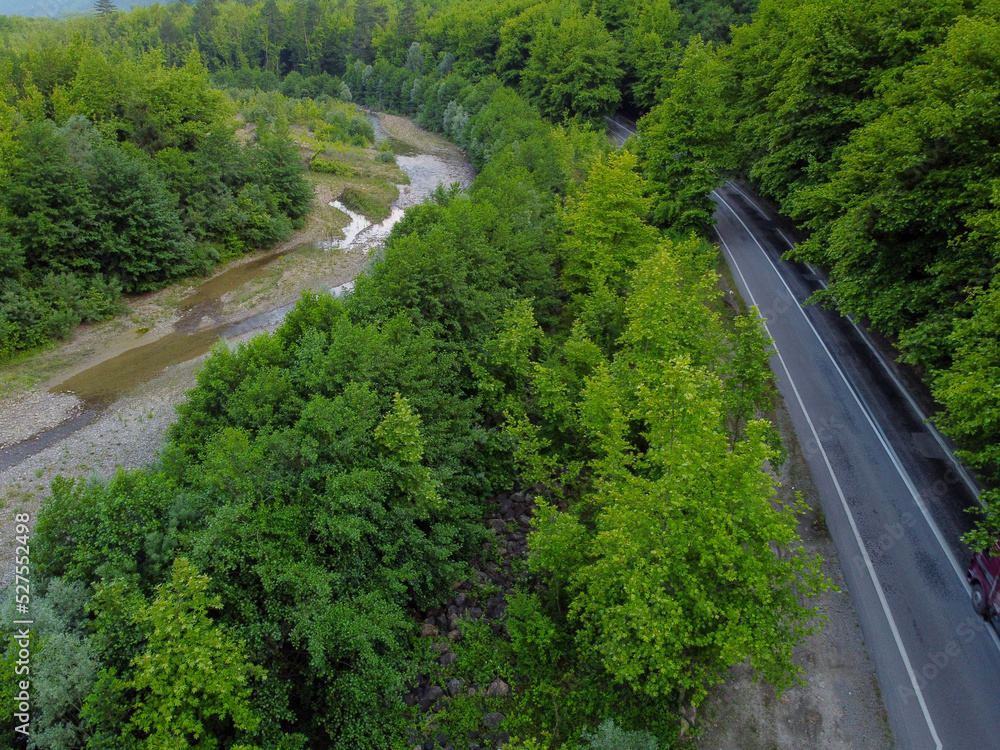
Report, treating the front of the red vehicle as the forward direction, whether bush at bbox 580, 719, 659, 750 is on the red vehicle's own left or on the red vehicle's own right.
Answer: on the red vehicle's own left

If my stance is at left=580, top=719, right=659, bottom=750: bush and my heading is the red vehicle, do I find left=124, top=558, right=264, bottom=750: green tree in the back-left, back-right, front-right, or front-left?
back-left

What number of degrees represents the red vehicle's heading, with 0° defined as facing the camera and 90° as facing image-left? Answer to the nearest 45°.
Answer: approximately 135°

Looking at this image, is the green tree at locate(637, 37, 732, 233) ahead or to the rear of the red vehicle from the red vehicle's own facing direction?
ahead

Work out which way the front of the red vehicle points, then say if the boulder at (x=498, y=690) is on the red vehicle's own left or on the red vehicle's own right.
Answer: on the red vehicle's own left

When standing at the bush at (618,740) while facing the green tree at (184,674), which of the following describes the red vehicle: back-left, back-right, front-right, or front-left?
back-right

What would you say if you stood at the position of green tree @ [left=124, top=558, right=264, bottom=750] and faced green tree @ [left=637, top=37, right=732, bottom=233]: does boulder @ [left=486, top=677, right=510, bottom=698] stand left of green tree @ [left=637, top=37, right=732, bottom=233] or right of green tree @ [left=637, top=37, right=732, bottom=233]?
right

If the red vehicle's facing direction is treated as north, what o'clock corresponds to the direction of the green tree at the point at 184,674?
The green tree is roughly at 8 o'clock from the red vehicle.
